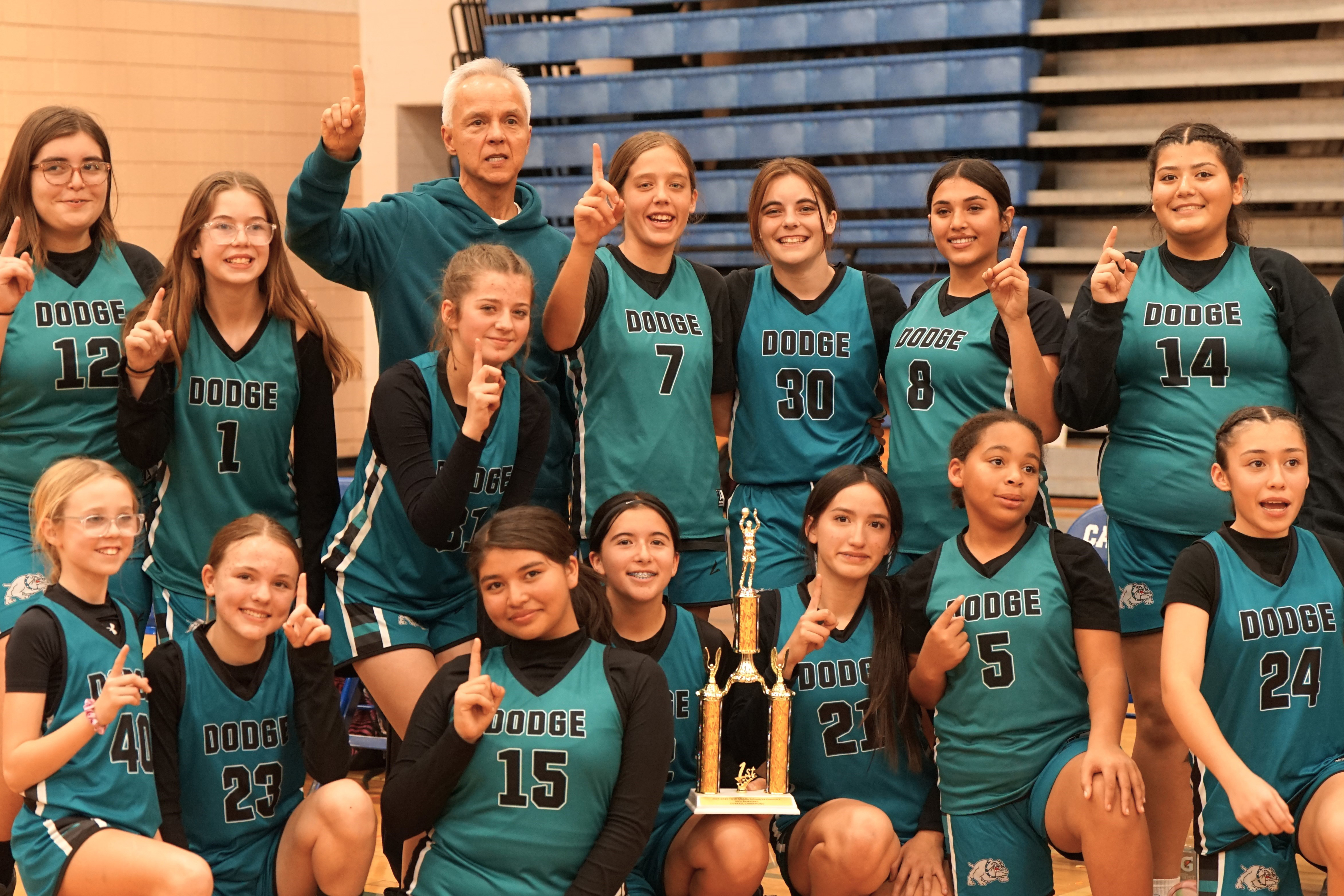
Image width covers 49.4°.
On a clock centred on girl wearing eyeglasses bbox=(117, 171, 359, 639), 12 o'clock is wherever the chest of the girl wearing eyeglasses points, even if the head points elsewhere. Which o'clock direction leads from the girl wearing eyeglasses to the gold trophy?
The gold trophy is roughly at 10 o'clock from the girl wearing eyeglasses.

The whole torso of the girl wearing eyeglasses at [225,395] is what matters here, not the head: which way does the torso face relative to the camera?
toward the camera

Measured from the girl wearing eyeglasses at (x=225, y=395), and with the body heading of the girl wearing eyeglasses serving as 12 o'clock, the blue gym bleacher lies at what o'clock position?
The blue gym bleacher is roughly at 7 o'clock from the girl wearing eyeglasses.

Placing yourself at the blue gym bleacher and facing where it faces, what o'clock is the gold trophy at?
The gold trophy is roughly at 12 o'clock from the blue gym bleacher.

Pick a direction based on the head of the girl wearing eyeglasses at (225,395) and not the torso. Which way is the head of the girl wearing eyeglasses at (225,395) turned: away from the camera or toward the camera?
toward the camera

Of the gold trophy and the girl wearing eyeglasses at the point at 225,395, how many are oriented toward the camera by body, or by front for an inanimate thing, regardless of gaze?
2

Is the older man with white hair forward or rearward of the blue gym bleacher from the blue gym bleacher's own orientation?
forward

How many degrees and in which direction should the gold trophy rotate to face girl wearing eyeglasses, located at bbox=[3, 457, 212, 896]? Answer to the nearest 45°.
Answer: approximately 90° to its right

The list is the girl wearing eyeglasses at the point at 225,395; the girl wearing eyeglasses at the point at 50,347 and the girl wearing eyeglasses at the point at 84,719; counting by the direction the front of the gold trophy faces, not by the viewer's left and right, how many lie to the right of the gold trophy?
3

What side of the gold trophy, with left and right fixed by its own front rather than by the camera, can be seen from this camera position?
front
